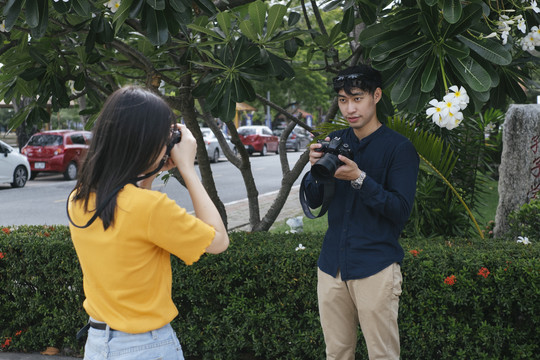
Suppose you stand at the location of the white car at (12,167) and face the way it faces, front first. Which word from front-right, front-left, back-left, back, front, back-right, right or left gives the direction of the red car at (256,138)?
front

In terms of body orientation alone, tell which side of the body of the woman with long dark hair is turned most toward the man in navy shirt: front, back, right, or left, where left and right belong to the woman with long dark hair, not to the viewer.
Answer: front

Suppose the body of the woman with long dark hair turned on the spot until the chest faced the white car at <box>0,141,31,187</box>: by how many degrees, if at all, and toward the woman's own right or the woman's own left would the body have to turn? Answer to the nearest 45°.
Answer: approximately 45° to the woman's own left

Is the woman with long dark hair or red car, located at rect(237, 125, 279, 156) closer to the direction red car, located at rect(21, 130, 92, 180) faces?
the red car

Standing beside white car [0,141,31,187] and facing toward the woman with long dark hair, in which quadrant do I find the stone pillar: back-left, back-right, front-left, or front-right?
front-left

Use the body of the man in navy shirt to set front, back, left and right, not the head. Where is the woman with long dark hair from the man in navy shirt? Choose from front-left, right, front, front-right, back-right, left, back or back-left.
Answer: front

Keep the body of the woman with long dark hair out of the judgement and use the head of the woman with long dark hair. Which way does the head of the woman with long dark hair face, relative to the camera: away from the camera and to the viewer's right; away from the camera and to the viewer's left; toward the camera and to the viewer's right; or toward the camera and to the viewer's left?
away from the camera and to the viewer's right

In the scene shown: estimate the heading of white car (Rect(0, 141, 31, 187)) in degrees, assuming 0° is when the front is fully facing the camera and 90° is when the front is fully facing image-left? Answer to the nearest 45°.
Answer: approximately 225°

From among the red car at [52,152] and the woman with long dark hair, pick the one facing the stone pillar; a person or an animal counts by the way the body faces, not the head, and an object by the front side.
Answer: the woman with long dark hair

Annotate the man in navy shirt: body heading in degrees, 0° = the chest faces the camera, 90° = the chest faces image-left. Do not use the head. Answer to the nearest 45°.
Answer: approximately 45°

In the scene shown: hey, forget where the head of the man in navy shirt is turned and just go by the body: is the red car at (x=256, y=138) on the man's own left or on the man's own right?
on the man's own right
